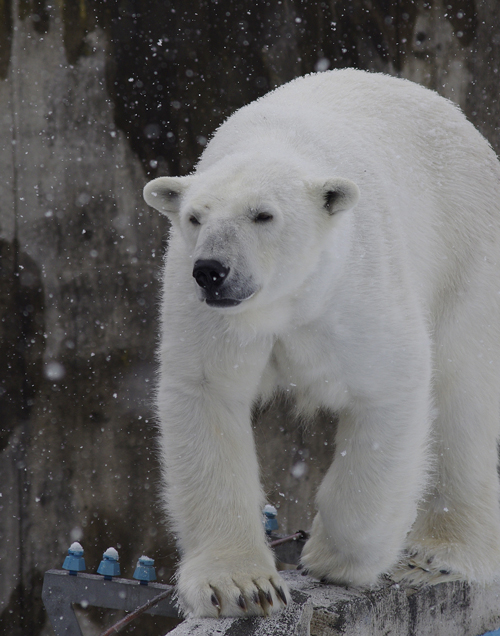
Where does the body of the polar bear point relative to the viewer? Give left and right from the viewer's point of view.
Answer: facing the viewer and to the left of the viewer
